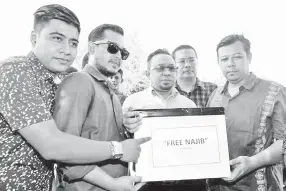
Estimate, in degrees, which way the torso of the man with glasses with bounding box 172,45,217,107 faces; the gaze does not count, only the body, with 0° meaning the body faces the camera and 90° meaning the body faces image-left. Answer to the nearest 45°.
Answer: approximately 0°

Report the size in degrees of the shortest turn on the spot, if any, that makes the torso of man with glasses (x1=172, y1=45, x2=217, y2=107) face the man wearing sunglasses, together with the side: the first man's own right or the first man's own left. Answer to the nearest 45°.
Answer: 0° — they already face them

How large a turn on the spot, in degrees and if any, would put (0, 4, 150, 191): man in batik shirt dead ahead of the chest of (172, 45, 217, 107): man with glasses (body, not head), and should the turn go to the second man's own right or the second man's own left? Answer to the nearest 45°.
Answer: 0° — they already face them

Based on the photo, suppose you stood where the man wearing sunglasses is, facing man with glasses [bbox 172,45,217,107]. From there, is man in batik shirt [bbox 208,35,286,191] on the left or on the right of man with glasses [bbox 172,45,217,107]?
right
